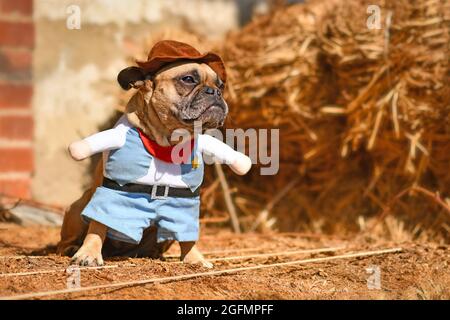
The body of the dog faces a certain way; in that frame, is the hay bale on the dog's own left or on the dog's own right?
on the dog's own left

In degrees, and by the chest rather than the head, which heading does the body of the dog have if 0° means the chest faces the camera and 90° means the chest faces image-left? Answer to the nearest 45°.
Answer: approximately 315°
